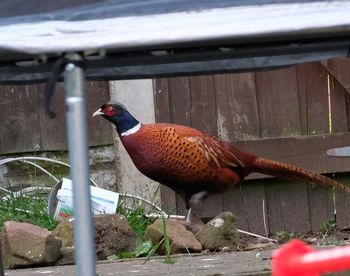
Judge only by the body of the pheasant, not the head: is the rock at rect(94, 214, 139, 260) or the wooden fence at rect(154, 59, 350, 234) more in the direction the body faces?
the rock

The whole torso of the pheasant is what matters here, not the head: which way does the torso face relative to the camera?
to the viewer's left

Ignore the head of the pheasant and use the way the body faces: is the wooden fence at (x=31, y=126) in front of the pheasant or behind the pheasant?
in front

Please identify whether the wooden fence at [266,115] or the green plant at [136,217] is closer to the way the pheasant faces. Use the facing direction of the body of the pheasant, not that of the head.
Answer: the green plant

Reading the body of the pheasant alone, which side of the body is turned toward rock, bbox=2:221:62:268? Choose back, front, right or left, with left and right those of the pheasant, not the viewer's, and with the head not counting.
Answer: front

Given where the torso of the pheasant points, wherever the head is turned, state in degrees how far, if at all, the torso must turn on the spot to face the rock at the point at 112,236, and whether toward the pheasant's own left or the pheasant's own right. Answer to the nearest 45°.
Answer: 0° — it already faces it

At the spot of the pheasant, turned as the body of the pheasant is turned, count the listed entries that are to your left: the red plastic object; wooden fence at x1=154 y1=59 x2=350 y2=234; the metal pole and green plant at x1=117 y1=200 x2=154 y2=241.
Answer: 2

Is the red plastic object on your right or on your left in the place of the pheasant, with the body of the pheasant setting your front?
on your left

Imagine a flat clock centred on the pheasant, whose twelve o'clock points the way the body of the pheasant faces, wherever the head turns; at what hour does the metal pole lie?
The metal pole is roughly at 9 o'clock from the pheasant.

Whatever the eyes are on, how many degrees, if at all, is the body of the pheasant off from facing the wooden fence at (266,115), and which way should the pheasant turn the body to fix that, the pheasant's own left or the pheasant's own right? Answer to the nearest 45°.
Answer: approximately 135° to the pheasant's own right
